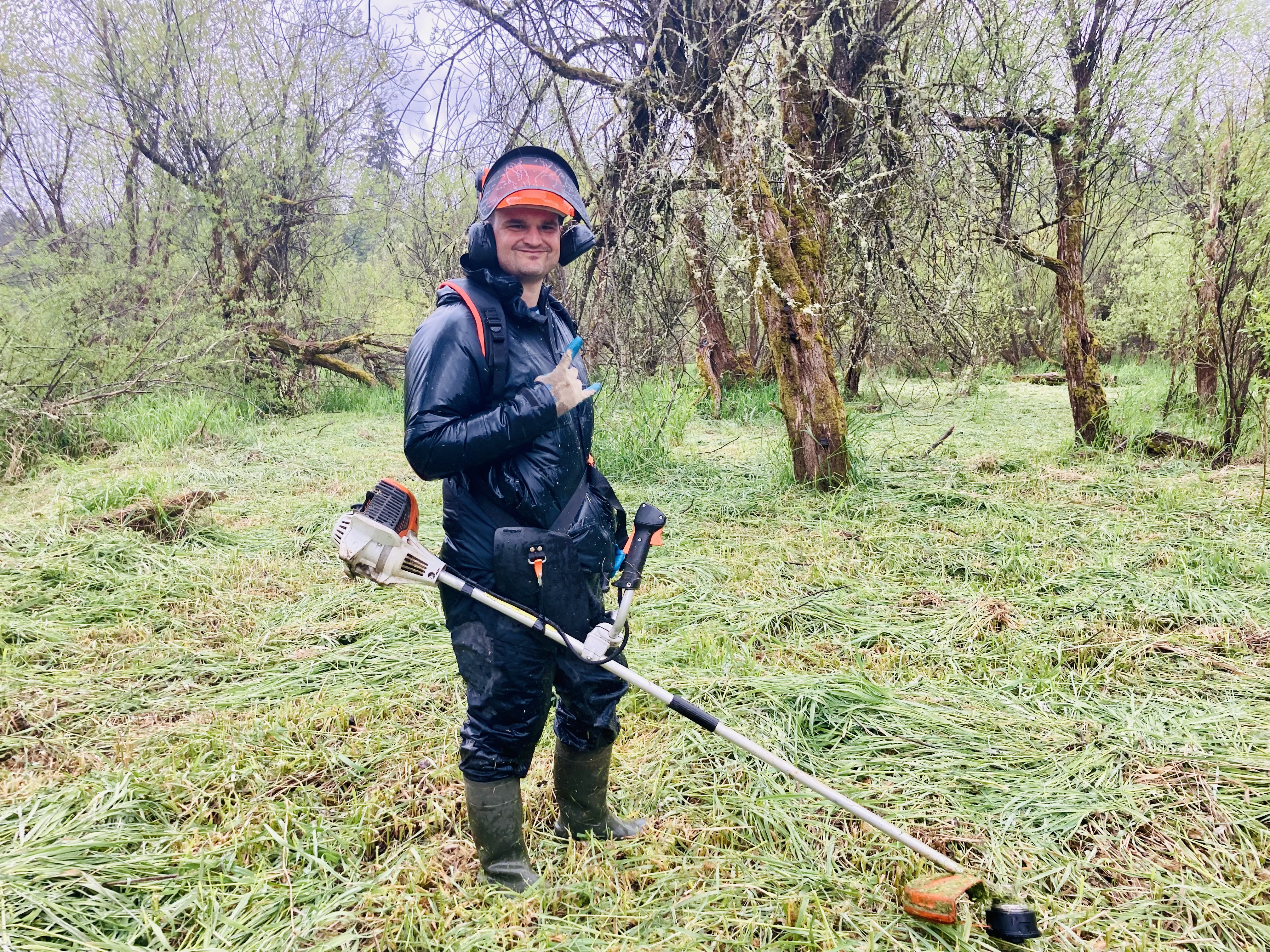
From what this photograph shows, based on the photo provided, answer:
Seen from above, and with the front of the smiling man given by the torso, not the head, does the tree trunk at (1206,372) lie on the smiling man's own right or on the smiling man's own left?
on the smiling man's own left

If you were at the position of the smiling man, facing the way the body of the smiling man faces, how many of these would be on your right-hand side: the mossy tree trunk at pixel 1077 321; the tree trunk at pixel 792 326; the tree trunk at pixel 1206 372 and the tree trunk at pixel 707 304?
0

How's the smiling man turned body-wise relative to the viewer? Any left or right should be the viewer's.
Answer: facing the viewer and to the right of the viewer

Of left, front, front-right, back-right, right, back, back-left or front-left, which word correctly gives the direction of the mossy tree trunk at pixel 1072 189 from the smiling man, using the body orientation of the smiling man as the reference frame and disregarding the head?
left

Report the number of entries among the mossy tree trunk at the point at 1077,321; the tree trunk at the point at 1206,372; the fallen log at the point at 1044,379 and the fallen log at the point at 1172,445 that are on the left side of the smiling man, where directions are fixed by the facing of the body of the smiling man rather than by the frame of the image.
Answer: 4

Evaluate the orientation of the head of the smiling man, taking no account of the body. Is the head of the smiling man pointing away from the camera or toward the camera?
toward the camera

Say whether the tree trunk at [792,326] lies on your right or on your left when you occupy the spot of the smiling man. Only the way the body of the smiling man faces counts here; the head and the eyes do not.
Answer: on your left

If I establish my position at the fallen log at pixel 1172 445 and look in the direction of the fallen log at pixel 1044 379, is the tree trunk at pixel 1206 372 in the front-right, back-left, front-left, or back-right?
front-right

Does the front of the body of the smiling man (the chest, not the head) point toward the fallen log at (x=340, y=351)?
no

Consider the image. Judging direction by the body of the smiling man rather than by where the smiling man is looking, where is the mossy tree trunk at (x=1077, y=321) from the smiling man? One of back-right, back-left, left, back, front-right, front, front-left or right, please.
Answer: left

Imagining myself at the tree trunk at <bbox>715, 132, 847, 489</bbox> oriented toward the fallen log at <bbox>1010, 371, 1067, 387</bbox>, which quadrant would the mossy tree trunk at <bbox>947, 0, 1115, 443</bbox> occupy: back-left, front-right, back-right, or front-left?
front-right
